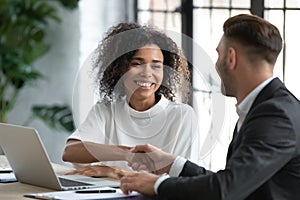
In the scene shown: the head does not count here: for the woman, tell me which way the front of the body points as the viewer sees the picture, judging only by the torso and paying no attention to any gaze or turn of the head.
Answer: toward the camera

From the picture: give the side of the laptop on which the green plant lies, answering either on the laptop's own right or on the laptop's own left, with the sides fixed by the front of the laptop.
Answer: on the laptop's own left

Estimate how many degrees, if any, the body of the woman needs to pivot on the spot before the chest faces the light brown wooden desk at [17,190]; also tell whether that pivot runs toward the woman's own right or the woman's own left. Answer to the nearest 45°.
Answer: approximately 45° to the woman's own right

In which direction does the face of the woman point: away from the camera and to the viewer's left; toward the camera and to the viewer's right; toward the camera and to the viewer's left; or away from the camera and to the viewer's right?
toward the camera and to the viewer's right

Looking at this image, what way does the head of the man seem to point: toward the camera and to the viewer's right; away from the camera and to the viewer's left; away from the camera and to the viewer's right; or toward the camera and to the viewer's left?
away from the camera and to the viewer's left

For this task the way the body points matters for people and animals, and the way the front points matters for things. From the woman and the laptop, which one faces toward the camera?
the woman

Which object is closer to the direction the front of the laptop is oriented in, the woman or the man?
the woman

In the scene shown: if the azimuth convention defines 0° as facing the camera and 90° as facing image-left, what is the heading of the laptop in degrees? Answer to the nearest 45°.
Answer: approximately 225°

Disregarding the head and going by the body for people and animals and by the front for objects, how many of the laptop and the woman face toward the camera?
1

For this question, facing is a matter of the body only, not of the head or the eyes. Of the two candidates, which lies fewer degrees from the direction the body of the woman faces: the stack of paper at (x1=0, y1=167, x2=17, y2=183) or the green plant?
the stack of paper
